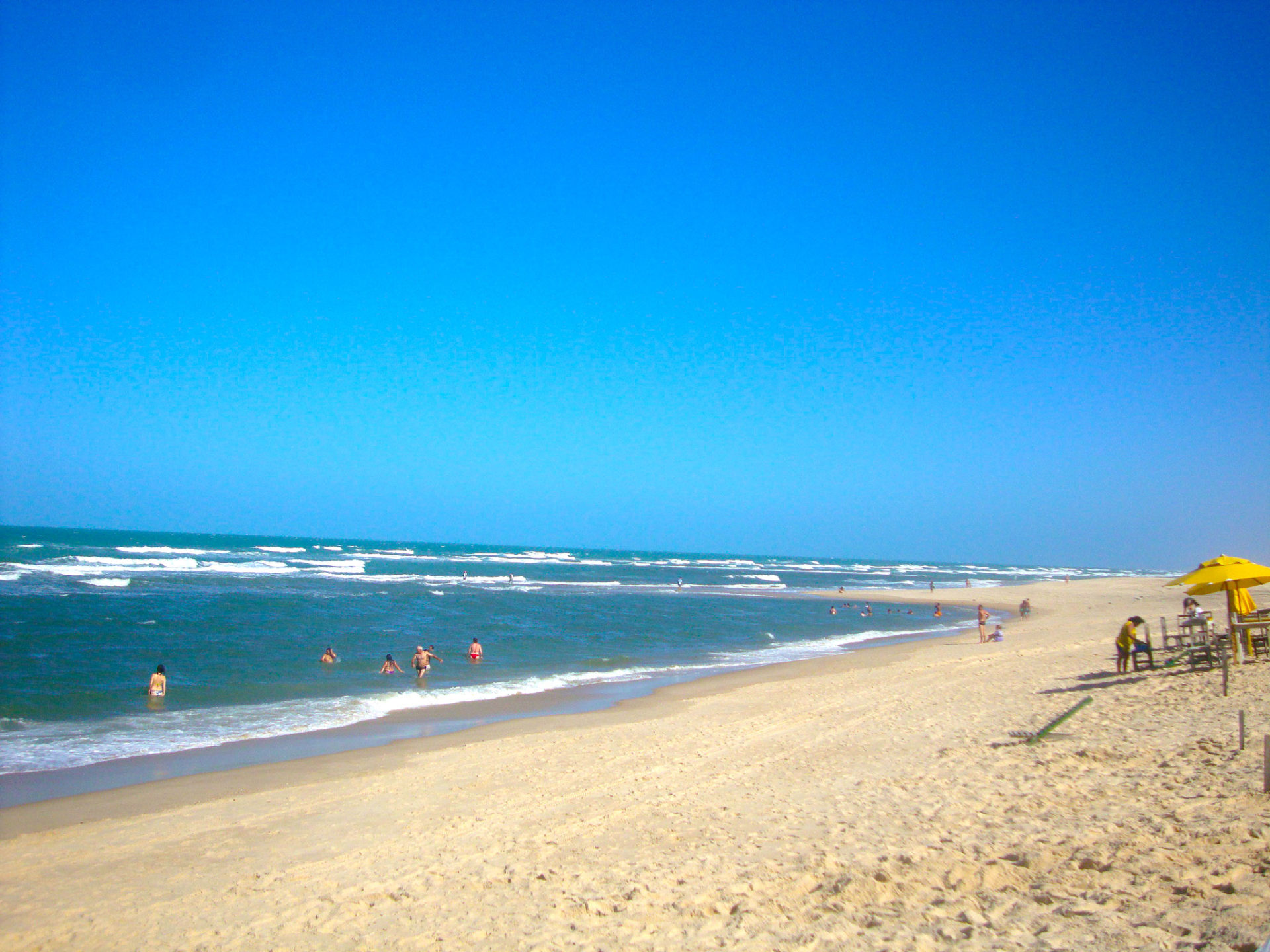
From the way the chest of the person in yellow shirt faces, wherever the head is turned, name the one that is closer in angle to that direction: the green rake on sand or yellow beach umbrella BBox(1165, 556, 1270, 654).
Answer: the yellow beach umbrella

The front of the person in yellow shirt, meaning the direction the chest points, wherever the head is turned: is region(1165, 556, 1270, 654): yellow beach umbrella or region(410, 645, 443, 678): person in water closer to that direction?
the yellow beach umbrella

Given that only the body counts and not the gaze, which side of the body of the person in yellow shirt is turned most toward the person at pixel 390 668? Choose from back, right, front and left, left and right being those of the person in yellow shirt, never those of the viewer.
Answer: back

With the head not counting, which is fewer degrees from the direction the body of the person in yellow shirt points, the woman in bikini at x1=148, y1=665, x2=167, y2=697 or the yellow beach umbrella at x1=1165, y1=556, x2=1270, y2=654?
the yellow beach umbrella

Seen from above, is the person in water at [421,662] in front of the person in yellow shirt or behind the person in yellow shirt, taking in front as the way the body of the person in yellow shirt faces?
behind

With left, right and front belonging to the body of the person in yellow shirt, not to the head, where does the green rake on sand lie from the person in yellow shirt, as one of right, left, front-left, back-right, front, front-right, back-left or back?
right

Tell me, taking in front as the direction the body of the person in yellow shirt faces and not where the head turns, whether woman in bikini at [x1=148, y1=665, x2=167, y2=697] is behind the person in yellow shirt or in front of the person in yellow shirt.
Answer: behind

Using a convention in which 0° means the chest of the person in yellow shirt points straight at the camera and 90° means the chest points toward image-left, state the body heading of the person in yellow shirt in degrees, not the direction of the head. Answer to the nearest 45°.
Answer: approximately 270°

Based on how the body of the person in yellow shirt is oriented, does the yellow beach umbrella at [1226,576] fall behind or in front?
in front

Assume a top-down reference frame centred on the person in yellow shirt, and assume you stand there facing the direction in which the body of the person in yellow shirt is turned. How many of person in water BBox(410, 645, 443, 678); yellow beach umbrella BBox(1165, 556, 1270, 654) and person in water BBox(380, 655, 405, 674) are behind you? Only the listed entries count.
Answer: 2

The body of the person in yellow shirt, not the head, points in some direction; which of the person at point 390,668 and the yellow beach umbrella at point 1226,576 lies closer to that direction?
the yellow beach umbrella
